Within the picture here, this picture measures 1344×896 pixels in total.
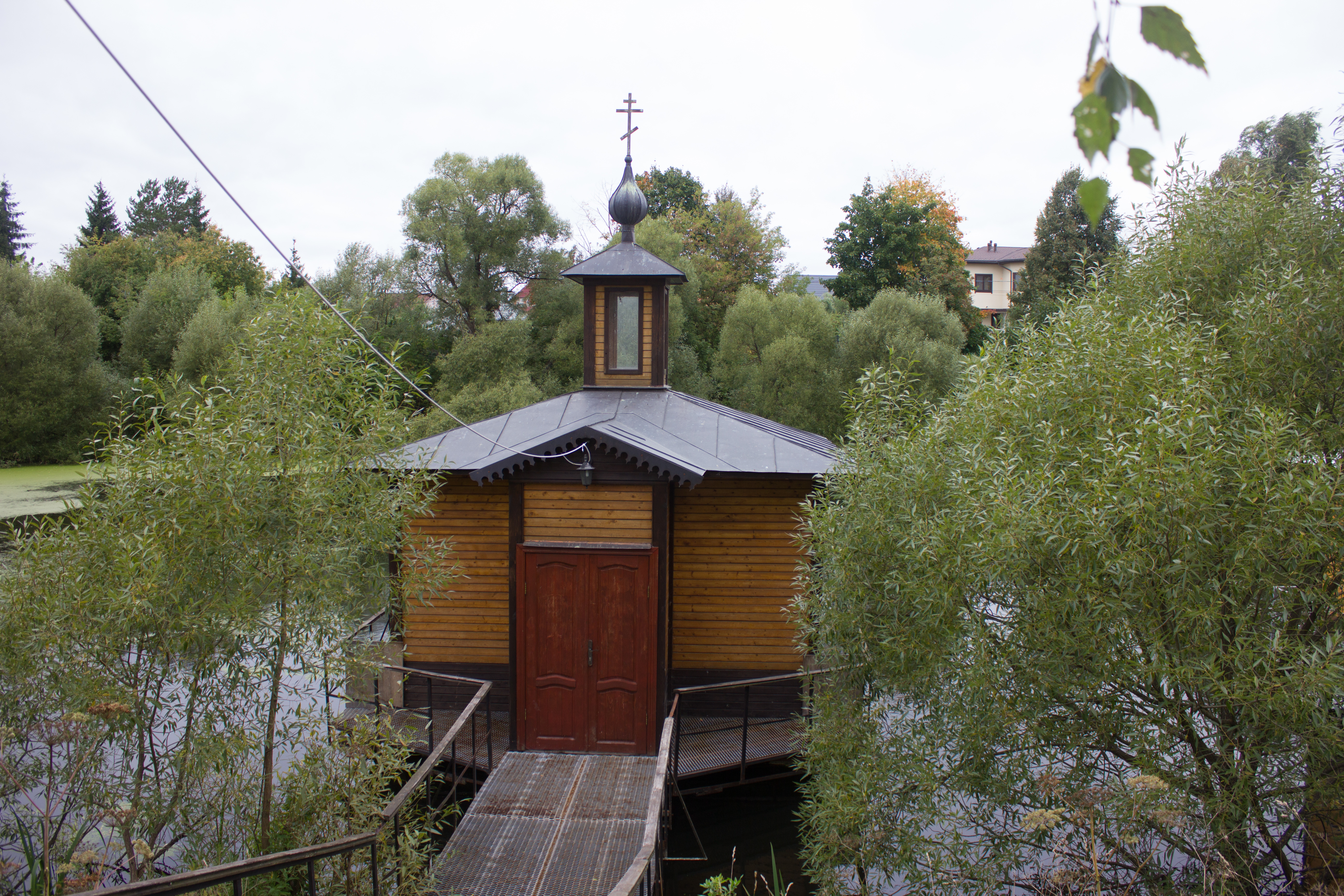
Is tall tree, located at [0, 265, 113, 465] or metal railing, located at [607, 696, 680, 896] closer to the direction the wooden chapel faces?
the metal railing

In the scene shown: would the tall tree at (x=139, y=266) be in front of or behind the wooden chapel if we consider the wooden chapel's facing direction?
behind

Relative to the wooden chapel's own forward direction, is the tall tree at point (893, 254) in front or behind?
behind

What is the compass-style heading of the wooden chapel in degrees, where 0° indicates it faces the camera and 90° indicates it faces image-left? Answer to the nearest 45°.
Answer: approximately 0°

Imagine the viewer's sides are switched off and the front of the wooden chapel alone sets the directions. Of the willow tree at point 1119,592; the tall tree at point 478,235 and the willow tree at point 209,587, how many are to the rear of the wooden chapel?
1

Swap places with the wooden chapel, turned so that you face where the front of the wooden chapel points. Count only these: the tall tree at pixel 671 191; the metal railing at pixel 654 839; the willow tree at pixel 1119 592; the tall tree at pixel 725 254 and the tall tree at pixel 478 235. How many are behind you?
3

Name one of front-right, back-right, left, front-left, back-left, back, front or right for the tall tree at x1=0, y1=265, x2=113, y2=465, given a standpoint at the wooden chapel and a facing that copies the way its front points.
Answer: back-right

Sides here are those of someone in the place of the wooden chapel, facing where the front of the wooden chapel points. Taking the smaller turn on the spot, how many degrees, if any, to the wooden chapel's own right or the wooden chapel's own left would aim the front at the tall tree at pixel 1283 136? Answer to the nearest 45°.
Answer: approximately 135° to the wooden chapel's own left

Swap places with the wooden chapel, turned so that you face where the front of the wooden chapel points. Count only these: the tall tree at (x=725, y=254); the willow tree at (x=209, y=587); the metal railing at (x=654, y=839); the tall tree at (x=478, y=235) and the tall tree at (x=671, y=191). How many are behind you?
3

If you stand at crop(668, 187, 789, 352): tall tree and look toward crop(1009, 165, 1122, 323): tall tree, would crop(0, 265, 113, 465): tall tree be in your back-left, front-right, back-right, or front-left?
back-right

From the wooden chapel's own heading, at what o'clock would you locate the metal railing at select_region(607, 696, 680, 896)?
The metal railing is roughly at 12 o'clock from the wooden chapel.

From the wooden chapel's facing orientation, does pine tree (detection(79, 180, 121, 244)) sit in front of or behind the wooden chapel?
behind

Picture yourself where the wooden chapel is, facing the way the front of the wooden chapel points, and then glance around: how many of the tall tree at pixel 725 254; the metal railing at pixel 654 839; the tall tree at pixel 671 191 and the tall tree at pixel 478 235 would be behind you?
3

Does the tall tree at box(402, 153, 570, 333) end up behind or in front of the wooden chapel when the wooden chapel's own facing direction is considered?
behind

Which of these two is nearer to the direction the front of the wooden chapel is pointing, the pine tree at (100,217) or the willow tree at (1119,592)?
the willow tree
